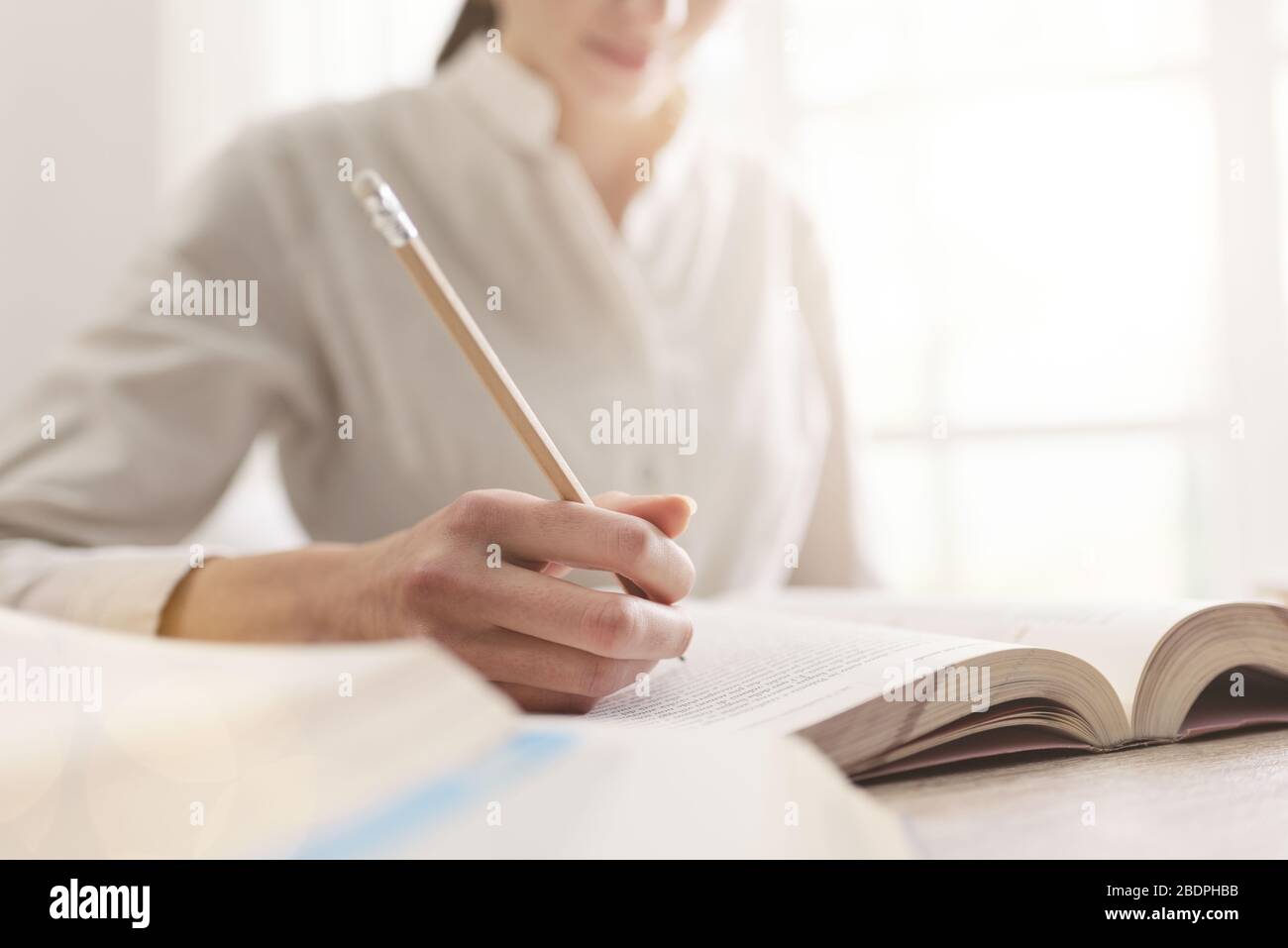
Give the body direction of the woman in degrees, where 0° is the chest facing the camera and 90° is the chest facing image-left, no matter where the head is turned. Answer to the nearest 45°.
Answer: approximately 315°
